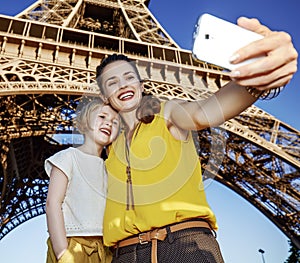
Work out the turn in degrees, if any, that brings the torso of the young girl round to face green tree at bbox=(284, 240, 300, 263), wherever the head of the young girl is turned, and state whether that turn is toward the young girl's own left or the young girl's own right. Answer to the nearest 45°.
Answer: approximately 90° to the young girl's own left

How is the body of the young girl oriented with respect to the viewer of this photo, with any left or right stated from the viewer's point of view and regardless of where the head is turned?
facing the viewer and to the right of the viewer

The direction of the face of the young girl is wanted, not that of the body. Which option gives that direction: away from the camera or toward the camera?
toward the camera

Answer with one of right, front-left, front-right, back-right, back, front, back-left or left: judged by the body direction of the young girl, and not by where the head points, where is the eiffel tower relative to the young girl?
back-left
